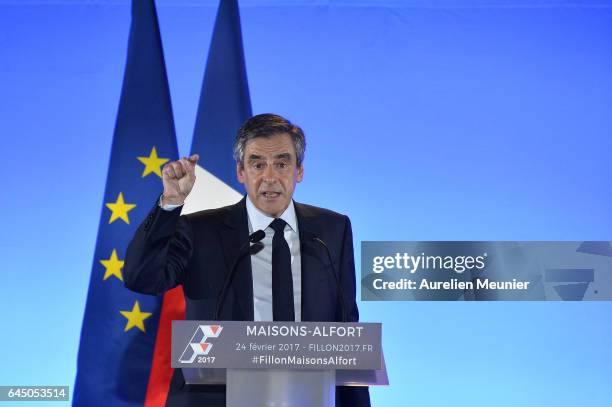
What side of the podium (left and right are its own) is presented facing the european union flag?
back

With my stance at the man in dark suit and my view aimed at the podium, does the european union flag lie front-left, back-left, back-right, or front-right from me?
back-right

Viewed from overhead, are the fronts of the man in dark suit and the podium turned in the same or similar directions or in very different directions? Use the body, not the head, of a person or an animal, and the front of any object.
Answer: same or similar directions

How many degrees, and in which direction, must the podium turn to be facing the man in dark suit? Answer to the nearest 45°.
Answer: approximately 180°

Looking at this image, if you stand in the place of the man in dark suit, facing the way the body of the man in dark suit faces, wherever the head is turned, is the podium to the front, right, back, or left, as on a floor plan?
front

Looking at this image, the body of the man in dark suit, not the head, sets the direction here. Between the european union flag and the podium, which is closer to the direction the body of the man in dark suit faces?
the podium

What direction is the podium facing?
toward the camera

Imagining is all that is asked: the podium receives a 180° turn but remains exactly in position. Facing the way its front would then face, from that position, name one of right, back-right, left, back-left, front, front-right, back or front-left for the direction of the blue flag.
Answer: front

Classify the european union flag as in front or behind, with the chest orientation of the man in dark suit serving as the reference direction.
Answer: behind

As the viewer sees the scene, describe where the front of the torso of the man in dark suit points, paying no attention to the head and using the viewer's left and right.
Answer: facing the viewer

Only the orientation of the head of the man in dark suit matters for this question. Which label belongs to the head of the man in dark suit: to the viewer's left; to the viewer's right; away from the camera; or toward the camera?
toward the camera
